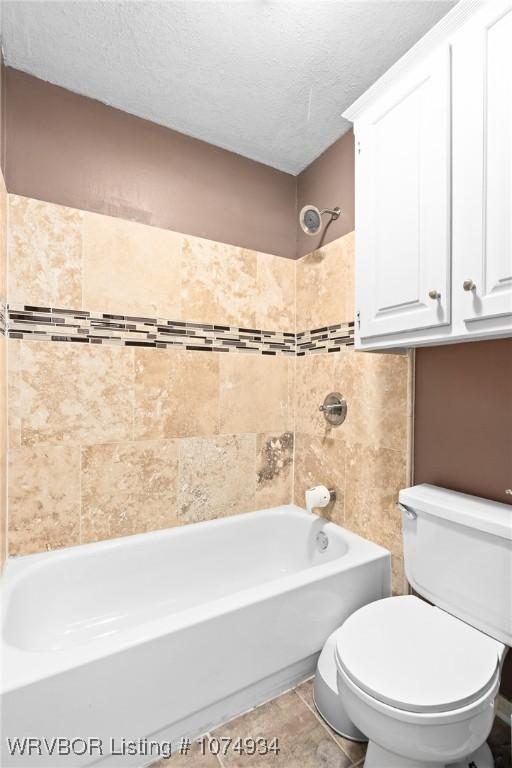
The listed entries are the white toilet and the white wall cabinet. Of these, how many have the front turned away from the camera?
0

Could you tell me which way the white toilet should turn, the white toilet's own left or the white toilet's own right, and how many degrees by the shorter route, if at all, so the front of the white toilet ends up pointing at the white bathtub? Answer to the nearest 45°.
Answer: approximately 45° to the white toilet's own right

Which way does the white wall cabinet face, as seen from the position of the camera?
facing the viewer and to the left of the viewer

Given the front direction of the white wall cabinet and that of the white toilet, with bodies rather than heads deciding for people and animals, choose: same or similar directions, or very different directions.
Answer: same or similar directions
